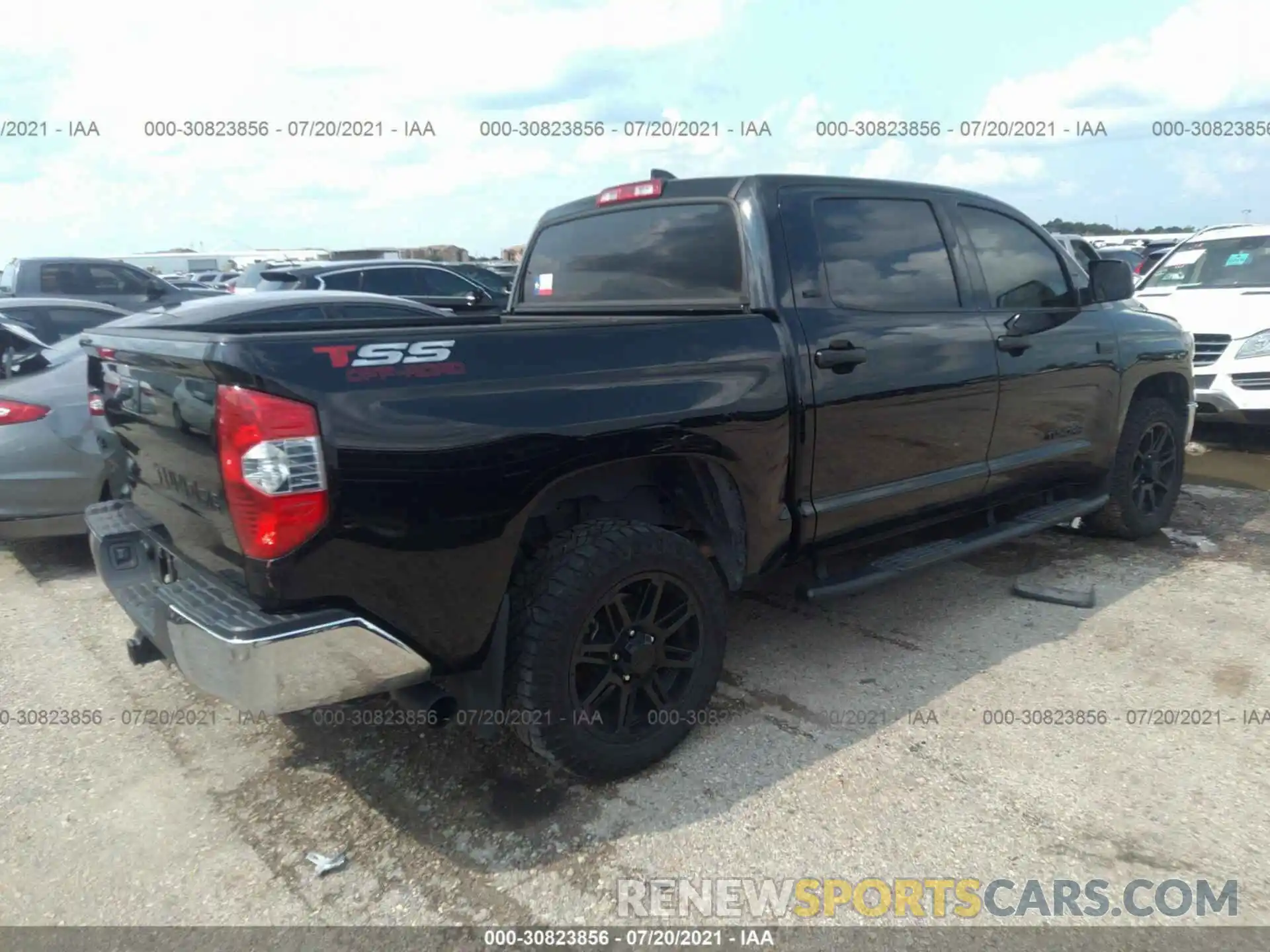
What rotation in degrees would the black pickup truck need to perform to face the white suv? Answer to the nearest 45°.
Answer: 0° — it already faces it

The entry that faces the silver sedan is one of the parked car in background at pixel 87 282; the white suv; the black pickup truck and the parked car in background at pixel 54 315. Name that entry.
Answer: the white suv

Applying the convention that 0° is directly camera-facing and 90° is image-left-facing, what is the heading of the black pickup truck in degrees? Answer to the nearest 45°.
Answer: approximately 225°

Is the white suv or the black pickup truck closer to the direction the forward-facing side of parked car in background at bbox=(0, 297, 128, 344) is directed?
the white suv

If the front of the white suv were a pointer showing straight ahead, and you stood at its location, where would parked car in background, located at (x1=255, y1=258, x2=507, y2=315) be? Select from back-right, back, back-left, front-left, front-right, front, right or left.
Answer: front-right

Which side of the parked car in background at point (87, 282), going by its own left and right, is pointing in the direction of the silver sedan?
right

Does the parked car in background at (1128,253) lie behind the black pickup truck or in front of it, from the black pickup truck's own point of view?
in front

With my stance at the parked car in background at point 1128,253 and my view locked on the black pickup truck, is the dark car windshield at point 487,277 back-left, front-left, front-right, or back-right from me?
front-right

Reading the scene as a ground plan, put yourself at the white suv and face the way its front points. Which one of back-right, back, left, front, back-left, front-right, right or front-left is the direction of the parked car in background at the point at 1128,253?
back-right

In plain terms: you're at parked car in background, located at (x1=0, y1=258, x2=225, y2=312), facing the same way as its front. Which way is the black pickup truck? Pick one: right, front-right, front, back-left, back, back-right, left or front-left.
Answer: right

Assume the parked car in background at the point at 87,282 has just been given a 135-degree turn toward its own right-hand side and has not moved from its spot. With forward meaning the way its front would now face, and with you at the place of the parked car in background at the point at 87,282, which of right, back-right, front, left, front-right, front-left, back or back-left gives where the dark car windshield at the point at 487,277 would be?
back-left

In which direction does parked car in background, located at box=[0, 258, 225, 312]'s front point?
to the viewer's right
